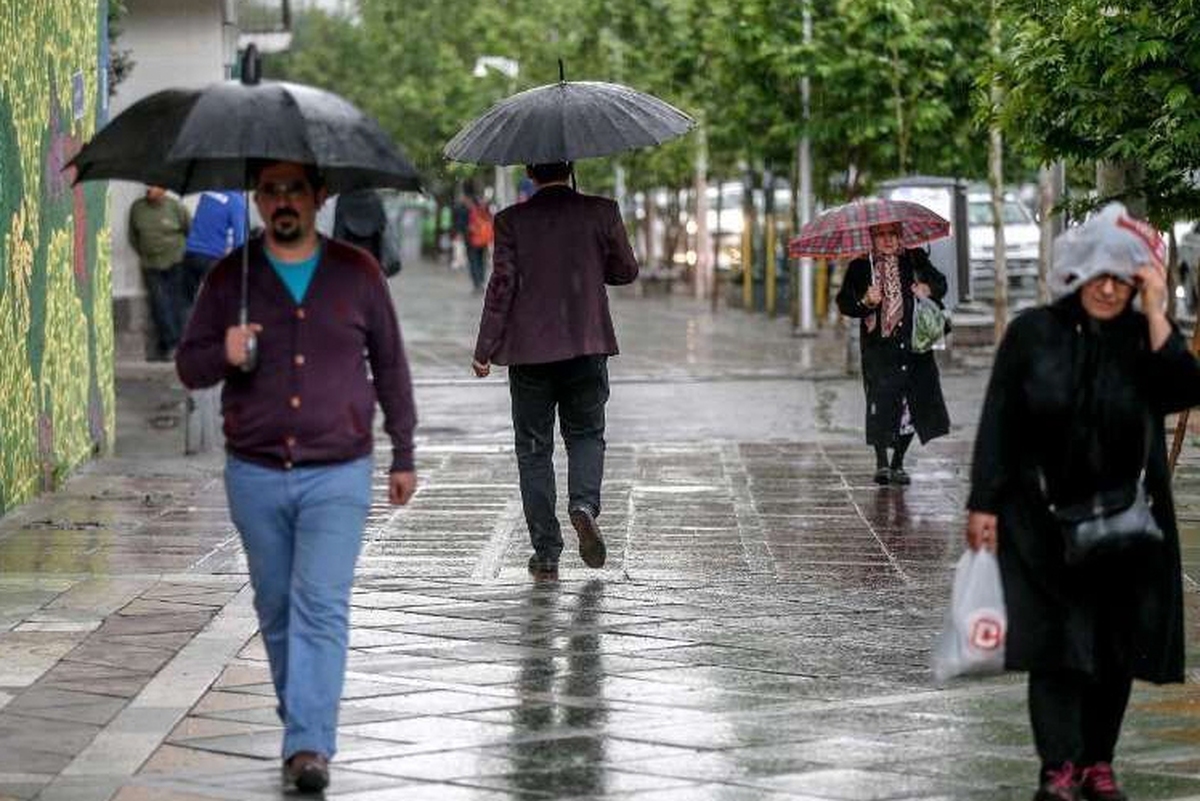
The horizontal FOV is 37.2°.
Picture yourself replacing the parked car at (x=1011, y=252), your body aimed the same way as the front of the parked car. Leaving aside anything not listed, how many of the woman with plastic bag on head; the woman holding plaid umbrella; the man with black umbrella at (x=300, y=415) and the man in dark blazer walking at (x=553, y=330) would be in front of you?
4

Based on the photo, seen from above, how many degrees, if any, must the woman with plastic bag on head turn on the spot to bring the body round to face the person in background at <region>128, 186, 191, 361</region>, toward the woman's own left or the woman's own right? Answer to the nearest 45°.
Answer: approximately 135° to the woman's own right

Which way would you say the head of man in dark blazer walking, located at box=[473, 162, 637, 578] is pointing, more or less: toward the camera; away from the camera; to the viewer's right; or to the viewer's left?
away from the camera

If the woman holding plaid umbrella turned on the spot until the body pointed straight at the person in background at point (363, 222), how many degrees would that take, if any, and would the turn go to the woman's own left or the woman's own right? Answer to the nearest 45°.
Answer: approximately 90° to the woman's own right

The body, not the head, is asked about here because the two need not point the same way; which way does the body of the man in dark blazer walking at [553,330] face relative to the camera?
away from the camera

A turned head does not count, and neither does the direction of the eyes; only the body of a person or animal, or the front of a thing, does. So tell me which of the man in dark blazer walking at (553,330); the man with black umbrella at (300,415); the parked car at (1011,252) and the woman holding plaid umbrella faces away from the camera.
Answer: the man in dark blazer walking

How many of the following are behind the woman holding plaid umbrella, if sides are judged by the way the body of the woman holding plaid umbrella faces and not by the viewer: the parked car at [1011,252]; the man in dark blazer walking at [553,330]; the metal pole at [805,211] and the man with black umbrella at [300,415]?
2

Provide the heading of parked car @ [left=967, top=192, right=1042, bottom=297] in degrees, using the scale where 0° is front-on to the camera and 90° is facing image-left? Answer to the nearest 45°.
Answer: approximately 0°

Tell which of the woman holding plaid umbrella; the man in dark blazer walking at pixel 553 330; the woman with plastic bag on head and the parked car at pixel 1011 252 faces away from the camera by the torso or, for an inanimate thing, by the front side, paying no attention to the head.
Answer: the man in dark blazer walking

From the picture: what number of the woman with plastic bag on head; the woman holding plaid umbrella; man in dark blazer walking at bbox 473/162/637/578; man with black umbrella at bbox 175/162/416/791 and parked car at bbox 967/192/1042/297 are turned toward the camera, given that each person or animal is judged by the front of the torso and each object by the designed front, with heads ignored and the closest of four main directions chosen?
4
